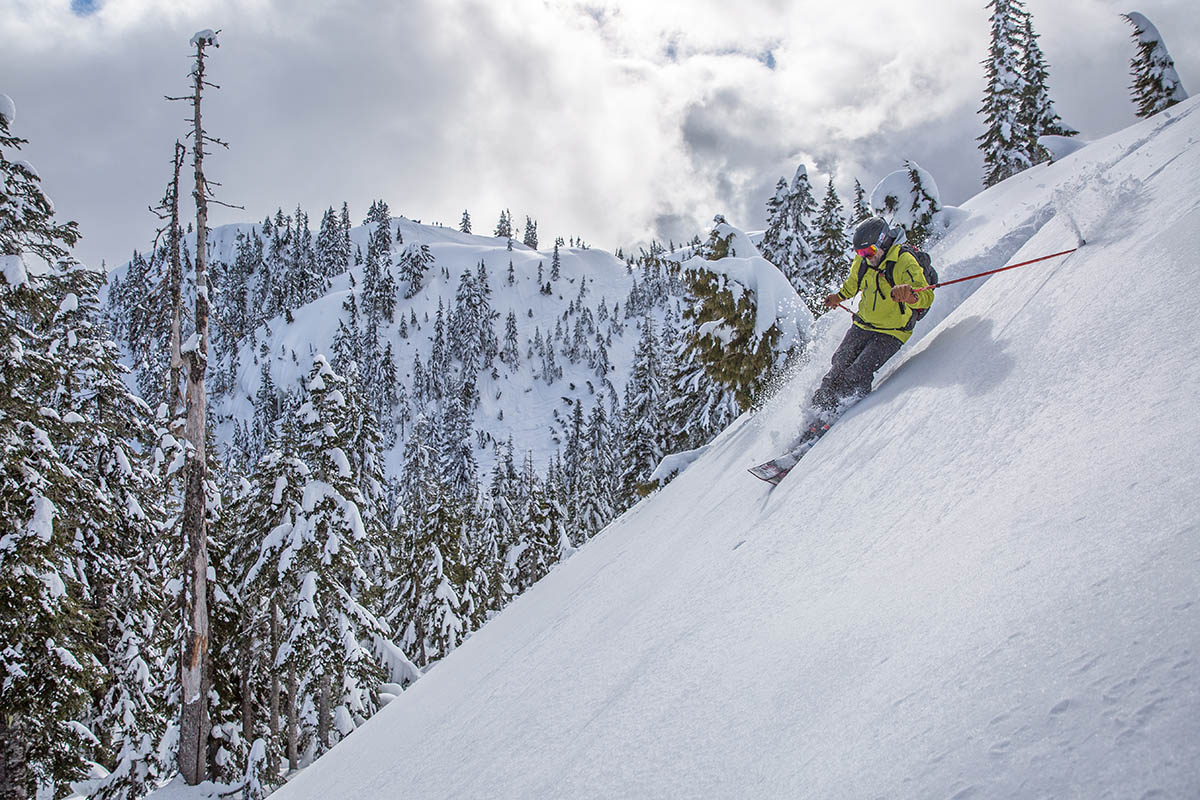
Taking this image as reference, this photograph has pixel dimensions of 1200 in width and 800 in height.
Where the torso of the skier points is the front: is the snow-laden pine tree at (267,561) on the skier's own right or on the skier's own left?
on the skier's own right

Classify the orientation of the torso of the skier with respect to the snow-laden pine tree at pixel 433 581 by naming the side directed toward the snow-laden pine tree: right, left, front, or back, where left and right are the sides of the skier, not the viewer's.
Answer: right

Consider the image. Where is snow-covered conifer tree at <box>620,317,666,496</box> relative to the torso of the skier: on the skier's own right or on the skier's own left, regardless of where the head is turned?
on the skier's own right

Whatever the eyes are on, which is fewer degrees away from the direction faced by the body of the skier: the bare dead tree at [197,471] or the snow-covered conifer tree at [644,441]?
the bare dead tree

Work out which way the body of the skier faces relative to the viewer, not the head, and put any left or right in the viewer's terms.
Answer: facing the viewer and to the left of the viewer

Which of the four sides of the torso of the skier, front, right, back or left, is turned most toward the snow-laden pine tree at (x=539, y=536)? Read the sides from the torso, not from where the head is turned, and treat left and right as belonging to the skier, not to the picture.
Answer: right

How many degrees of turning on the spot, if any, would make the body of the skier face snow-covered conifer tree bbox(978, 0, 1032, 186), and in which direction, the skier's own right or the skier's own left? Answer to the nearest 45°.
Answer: approximately 135° to the skier's own right

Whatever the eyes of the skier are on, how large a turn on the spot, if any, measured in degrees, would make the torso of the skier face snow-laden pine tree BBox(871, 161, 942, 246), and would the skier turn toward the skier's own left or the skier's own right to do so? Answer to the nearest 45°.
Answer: approximately 135° to the skier's own right

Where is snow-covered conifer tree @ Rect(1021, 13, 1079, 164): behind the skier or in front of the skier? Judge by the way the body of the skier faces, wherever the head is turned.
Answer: behind

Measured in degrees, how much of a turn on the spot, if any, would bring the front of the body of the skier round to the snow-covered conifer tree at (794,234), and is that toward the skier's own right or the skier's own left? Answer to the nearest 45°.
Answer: approximately 135° to the skier's own right

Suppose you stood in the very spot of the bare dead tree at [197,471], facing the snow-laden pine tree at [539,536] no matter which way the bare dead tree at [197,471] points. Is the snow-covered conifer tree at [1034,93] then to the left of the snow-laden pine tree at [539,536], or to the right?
right
